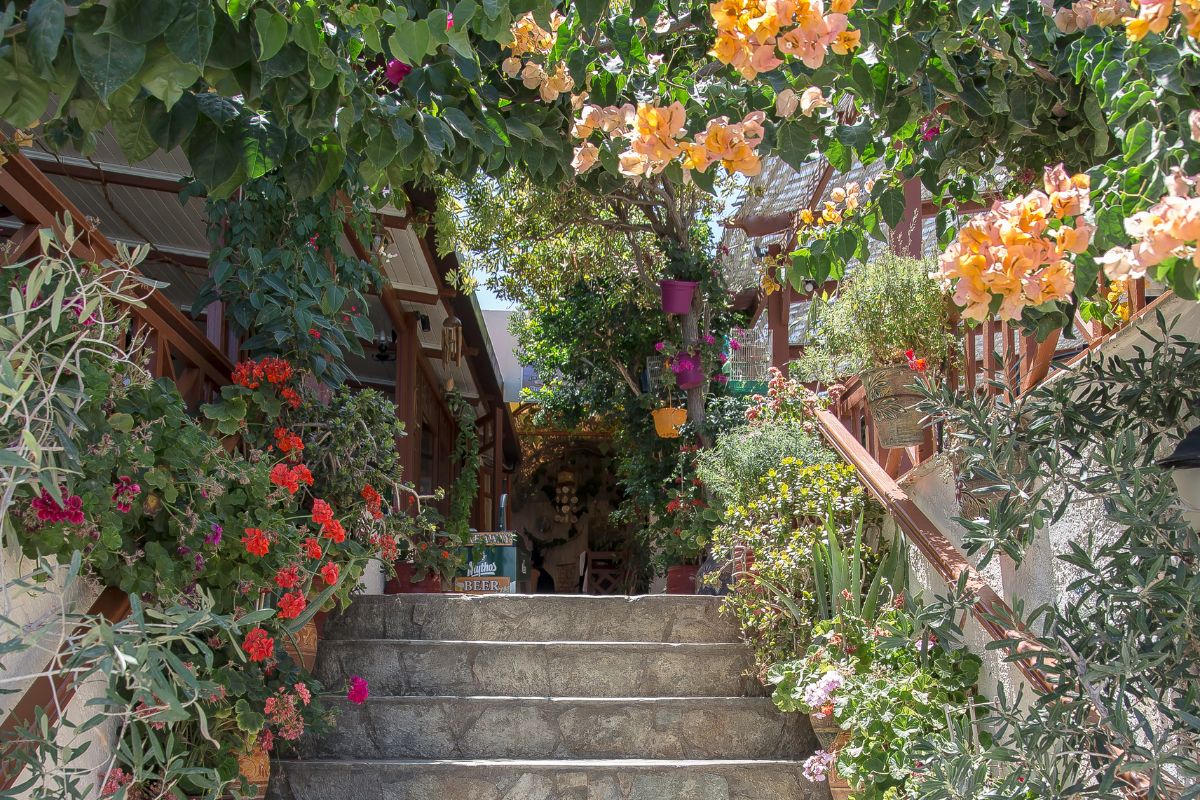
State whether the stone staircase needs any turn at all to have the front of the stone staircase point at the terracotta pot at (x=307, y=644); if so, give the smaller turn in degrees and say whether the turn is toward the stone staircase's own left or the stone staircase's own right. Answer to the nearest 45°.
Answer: approximately 90° to the stone staircase's own right

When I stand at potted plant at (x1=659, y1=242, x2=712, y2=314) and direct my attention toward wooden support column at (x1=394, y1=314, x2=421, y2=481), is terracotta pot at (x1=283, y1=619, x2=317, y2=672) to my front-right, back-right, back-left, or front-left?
front-left

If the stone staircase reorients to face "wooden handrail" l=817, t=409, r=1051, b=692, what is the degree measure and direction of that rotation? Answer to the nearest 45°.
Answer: approximately 45° to its left

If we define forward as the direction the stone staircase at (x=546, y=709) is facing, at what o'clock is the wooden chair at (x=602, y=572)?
The wooden chair is roughly at 6 o'clock from the stone staircase.

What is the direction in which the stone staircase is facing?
toward the camera

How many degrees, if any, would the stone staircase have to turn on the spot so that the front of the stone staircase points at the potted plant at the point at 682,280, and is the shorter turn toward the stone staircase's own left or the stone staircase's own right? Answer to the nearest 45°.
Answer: approximately 180°

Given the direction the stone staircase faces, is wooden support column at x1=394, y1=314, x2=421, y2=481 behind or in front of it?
behind
